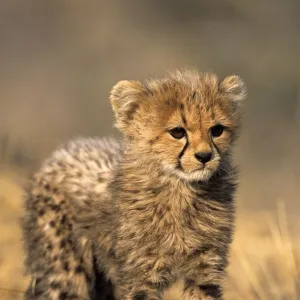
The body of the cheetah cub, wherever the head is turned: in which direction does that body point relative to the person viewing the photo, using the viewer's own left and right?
facing the viewer and to the right of the viewer
